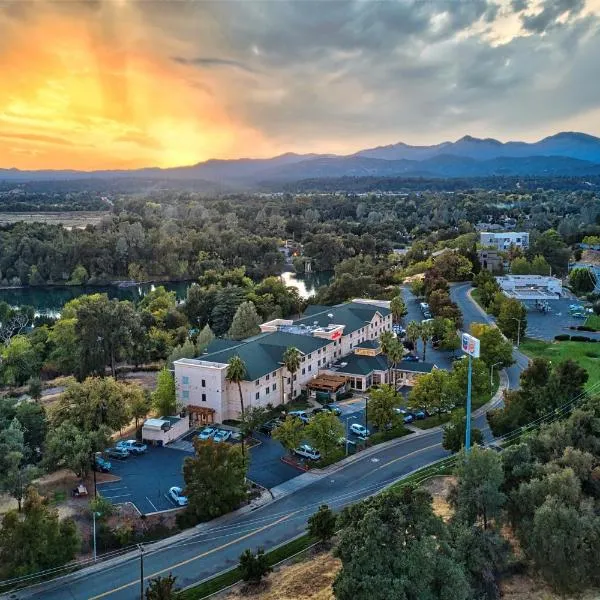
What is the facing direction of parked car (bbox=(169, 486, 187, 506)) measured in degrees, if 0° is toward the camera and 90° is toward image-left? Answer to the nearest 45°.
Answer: approximately 315°

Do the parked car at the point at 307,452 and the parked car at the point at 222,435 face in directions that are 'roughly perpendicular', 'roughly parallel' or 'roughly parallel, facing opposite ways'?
roughly perpendicular

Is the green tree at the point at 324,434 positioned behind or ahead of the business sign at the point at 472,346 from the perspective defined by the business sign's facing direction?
ahead

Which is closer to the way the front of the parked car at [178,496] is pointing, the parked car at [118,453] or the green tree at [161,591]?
the green tree

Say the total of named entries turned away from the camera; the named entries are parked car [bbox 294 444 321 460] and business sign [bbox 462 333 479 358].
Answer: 0

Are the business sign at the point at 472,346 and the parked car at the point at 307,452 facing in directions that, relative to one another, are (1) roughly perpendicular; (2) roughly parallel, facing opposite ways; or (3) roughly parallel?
roughly perpendicular
